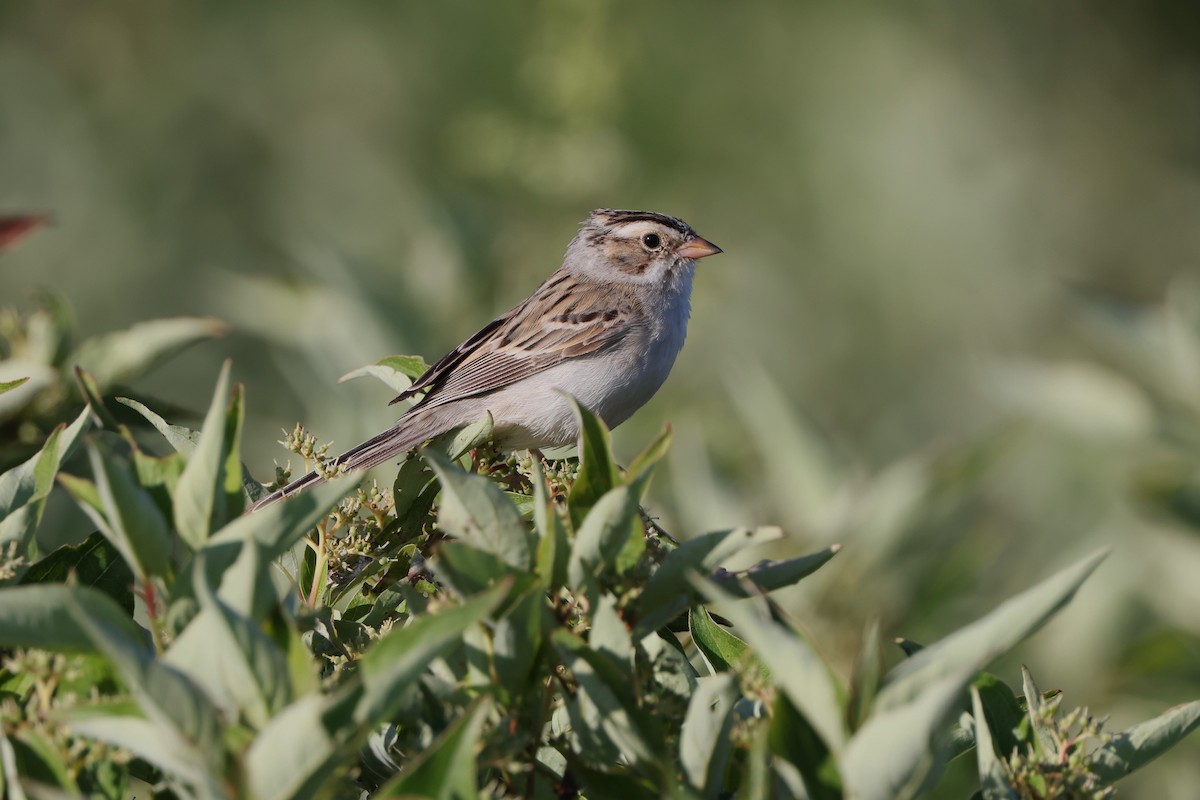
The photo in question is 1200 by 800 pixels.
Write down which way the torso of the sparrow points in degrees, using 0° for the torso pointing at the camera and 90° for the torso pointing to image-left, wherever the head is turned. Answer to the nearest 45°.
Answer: approximately 270°
